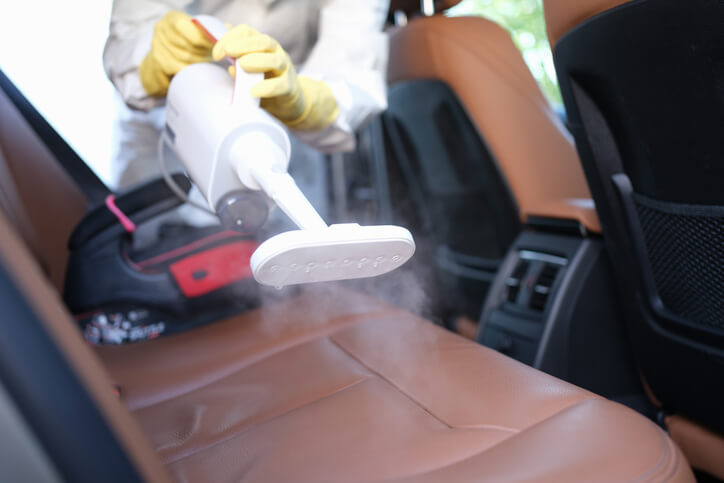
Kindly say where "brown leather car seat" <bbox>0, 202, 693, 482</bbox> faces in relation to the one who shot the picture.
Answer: facing away from the viewer and to the right of the viewer
